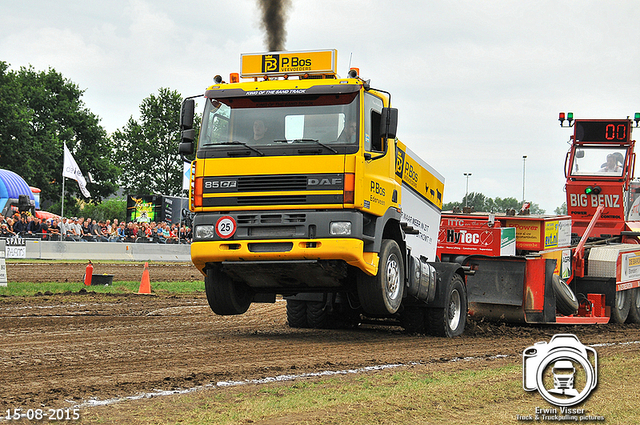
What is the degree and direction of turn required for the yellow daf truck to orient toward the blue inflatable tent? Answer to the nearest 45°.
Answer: approximately 90° to its right

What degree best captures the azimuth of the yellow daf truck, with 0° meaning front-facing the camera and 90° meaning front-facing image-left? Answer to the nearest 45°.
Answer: approximately 45°

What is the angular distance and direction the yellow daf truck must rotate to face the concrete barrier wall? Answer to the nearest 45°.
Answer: approximately 135° to its right
